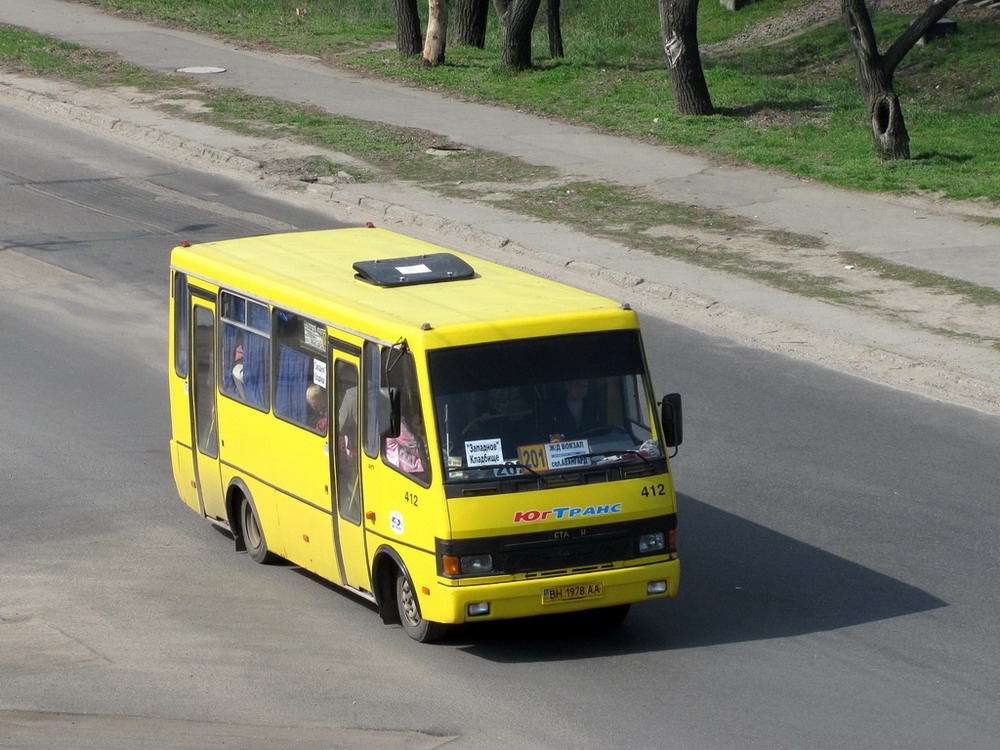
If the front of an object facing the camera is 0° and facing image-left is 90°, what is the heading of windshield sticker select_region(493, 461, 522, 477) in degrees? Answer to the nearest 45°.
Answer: approximately 0°

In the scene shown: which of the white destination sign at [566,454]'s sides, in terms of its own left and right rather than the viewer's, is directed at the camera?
front

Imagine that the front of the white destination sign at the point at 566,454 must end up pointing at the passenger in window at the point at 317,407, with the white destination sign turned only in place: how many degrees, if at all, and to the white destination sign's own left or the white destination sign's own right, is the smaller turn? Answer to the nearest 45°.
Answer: approximately 135° to the white destination sign's own right

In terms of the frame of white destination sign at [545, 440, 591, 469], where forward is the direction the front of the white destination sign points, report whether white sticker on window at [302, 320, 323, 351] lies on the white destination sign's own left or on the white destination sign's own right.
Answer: on the white destination sign's own right

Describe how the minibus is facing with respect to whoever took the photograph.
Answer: facing the viewer and to the right of the viewer

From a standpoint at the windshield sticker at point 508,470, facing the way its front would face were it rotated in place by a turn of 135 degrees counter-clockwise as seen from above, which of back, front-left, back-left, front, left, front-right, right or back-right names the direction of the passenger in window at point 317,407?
left

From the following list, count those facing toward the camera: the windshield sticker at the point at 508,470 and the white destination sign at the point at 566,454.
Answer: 2

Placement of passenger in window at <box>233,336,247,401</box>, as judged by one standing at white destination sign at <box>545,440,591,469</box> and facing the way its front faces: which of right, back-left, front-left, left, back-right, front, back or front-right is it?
back-right
